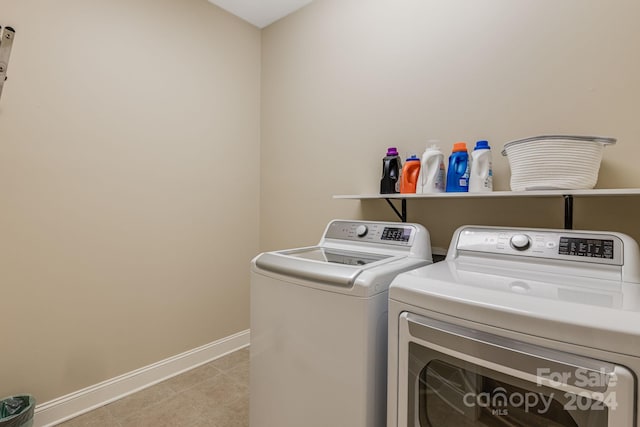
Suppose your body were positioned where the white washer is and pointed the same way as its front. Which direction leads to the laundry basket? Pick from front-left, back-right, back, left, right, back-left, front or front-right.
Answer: back-left

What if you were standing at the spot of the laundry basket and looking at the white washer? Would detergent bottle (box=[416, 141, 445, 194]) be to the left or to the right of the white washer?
right

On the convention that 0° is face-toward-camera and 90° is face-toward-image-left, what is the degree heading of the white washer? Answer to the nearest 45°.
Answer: approximately 45°

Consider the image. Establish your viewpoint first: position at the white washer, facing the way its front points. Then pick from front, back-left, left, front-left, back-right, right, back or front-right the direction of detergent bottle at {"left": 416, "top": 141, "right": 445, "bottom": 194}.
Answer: back

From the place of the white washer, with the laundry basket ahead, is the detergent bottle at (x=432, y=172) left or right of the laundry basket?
left

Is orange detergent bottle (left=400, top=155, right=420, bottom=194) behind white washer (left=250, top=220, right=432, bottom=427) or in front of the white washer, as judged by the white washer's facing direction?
behind

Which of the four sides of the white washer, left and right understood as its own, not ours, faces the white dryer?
left

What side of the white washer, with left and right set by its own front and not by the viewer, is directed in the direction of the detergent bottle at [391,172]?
back

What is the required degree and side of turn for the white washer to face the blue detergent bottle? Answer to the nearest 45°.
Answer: approximately 180°
